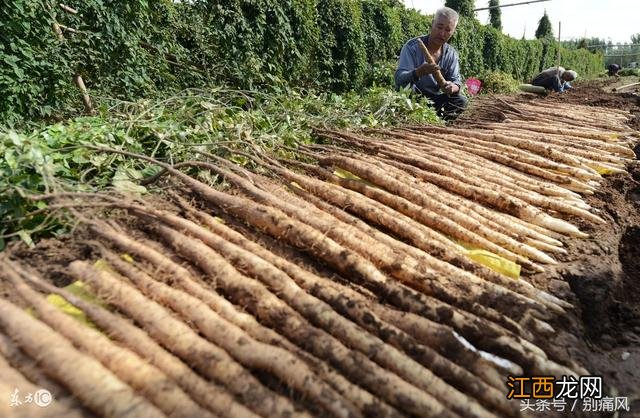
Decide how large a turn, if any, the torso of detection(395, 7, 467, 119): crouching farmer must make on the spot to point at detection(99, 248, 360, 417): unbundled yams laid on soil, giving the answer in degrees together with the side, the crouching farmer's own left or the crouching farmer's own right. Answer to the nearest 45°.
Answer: approximately 45° to the crouching farmer's own right

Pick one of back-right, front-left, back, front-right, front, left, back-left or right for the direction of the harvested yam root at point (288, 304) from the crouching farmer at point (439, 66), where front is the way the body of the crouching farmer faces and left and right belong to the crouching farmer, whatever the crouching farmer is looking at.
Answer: front-right

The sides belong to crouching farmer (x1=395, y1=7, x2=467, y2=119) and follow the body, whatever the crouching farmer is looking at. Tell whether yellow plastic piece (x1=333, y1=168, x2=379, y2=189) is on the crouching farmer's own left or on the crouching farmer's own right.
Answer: on the crouching farmer's own right

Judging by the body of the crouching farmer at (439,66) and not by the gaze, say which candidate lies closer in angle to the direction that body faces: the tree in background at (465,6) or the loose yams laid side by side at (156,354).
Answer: the loose yams laid side by side

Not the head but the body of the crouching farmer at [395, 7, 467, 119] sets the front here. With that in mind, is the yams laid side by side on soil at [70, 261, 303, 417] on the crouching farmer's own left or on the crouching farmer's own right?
on the crouching farmer's own right

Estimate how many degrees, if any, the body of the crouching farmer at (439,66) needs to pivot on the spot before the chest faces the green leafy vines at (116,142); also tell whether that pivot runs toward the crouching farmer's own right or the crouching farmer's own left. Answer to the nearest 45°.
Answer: approximately 90° to the crouching farmer's own right

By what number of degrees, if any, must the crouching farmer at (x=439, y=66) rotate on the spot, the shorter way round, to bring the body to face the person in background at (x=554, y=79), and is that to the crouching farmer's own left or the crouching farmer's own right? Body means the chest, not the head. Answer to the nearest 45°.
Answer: approximately 135° to the crouching farmer's own left

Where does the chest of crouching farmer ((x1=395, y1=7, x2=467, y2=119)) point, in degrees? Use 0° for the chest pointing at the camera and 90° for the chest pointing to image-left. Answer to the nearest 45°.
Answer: approximately 315°

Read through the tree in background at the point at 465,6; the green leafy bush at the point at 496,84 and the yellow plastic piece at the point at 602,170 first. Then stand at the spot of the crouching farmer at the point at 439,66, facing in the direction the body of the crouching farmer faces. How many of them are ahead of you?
1

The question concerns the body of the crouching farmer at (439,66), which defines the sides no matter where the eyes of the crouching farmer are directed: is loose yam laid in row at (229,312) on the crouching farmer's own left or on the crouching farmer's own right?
on the crouching farmer's own right
